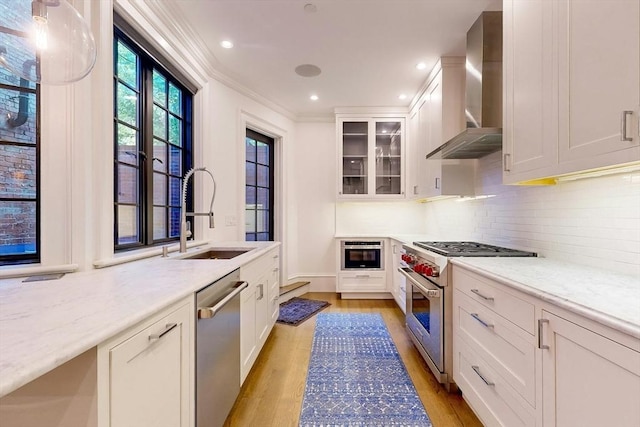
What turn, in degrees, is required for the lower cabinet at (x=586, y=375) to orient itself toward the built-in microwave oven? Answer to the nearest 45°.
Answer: approximately 90° to its right

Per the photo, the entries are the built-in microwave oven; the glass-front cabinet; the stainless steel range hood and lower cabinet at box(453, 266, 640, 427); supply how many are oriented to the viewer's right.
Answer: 0

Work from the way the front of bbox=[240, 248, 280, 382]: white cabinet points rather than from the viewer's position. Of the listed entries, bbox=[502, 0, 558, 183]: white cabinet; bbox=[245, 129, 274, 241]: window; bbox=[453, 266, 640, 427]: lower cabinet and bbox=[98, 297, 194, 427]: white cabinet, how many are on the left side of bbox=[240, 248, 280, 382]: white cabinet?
1

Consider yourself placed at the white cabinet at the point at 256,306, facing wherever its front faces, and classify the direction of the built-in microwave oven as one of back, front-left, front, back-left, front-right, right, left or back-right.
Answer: front-left

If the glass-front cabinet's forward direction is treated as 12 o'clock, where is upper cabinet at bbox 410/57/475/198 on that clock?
The upper cabinet is roughly at 11 o'clock from the glass-front cabinet.

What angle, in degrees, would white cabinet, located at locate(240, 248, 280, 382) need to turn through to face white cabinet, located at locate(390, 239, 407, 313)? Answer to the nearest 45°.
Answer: approximately 45° to its left

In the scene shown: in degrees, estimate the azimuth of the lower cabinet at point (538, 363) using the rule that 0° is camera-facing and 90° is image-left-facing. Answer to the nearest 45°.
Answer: approximately 45°

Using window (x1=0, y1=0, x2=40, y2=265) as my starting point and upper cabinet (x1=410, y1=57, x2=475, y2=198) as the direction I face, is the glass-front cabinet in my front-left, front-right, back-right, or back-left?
front-left

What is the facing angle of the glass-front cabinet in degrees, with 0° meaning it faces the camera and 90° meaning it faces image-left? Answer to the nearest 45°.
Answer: approximately 0°

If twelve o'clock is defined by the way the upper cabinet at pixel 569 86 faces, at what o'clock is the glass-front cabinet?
The glass-front cabinet is roughly at 3 o'clock from the upper cabinet.

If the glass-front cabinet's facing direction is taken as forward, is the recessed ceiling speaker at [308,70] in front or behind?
in front

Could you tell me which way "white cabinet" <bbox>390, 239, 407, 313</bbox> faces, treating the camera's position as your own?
facing to the left of the viewer

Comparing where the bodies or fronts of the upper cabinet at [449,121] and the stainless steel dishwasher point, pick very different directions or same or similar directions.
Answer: very different directions

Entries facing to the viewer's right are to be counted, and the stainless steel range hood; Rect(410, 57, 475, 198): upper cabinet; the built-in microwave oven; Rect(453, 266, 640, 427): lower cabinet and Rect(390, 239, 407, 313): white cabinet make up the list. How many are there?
0

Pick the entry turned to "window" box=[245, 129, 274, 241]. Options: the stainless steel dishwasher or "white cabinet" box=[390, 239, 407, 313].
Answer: the white cabinet

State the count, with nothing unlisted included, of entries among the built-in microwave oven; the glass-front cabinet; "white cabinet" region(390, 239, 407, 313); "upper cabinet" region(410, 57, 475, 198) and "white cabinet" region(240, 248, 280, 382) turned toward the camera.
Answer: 2

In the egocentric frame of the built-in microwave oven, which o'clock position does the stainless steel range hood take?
The stainless steel range hood is roughly at 11 o'clock from the built-in microwave oven.

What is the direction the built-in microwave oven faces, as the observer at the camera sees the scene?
facing the viewer

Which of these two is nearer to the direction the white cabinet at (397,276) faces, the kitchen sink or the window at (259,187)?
the window
